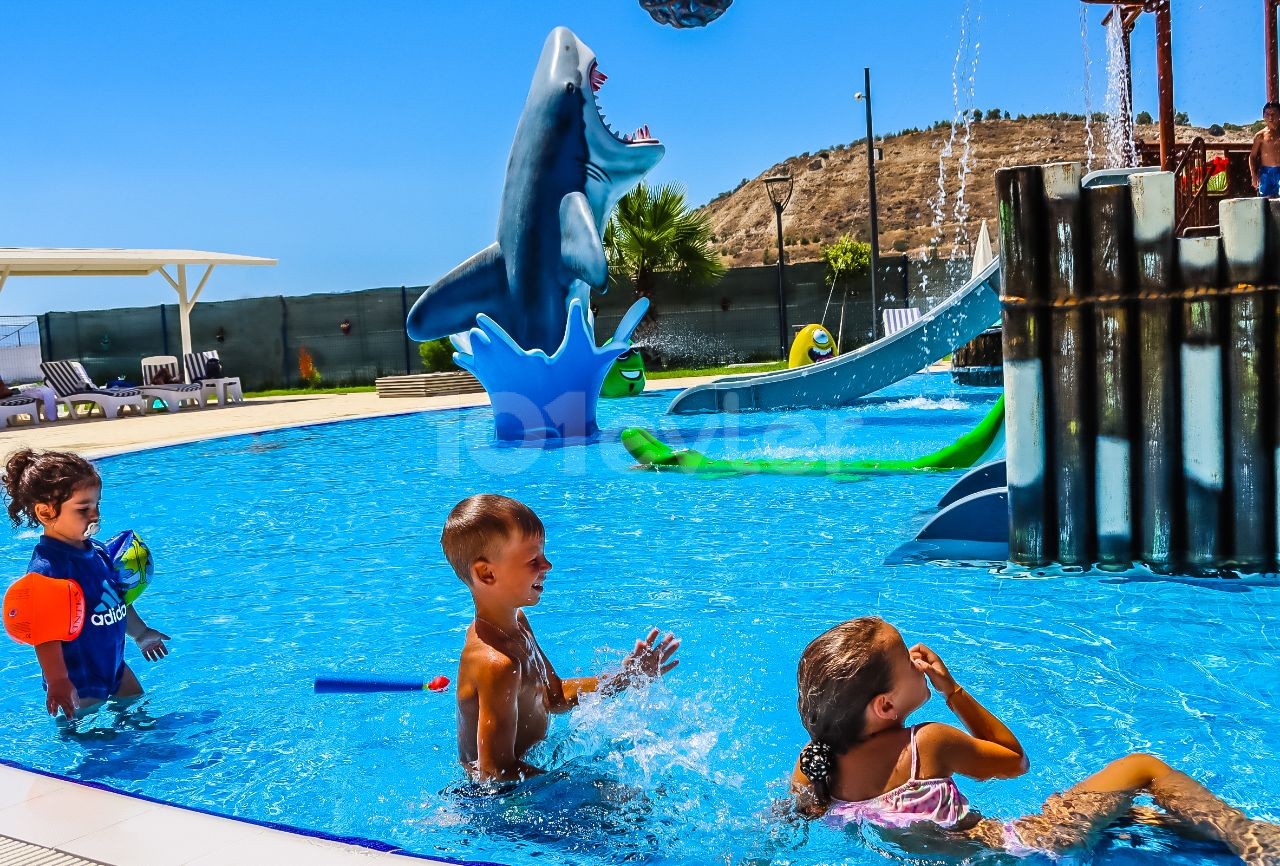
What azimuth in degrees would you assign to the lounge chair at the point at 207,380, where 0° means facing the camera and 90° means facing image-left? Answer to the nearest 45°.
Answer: approximately 315°

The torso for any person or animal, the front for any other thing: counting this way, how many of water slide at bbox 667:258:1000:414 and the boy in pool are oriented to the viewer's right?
1

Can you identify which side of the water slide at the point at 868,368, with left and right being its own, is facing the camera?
left

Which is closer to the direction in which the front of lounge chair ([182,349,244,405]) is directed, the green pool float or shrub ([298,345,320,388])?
the green pool float

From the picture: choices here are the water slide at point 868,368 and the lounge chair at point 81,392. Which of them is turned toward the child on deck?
the lounge chair

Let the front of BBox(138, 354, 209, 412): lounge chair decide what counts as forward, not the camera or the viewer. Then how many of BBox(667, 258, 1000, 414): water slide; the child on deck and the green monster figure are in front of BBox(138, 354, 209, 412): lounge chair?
3

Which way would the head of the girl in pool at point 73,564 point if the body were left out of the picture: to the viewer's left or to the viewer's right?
to the viewer's right

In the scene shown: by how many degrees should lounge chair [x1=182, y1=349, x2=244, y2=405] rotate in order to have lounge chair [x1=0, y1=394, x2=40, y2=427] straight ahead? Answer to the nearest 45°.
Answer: approximately 90° to its right

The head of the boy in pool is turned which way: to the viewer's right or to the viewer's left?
to the viewer's right

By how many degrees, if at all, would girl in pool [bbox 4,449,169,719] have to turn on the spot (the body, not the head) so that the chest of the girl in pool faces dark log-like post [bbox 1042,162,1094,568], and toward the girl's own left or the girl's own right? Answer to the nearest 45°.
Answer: approximately 45° to the girl's own left
